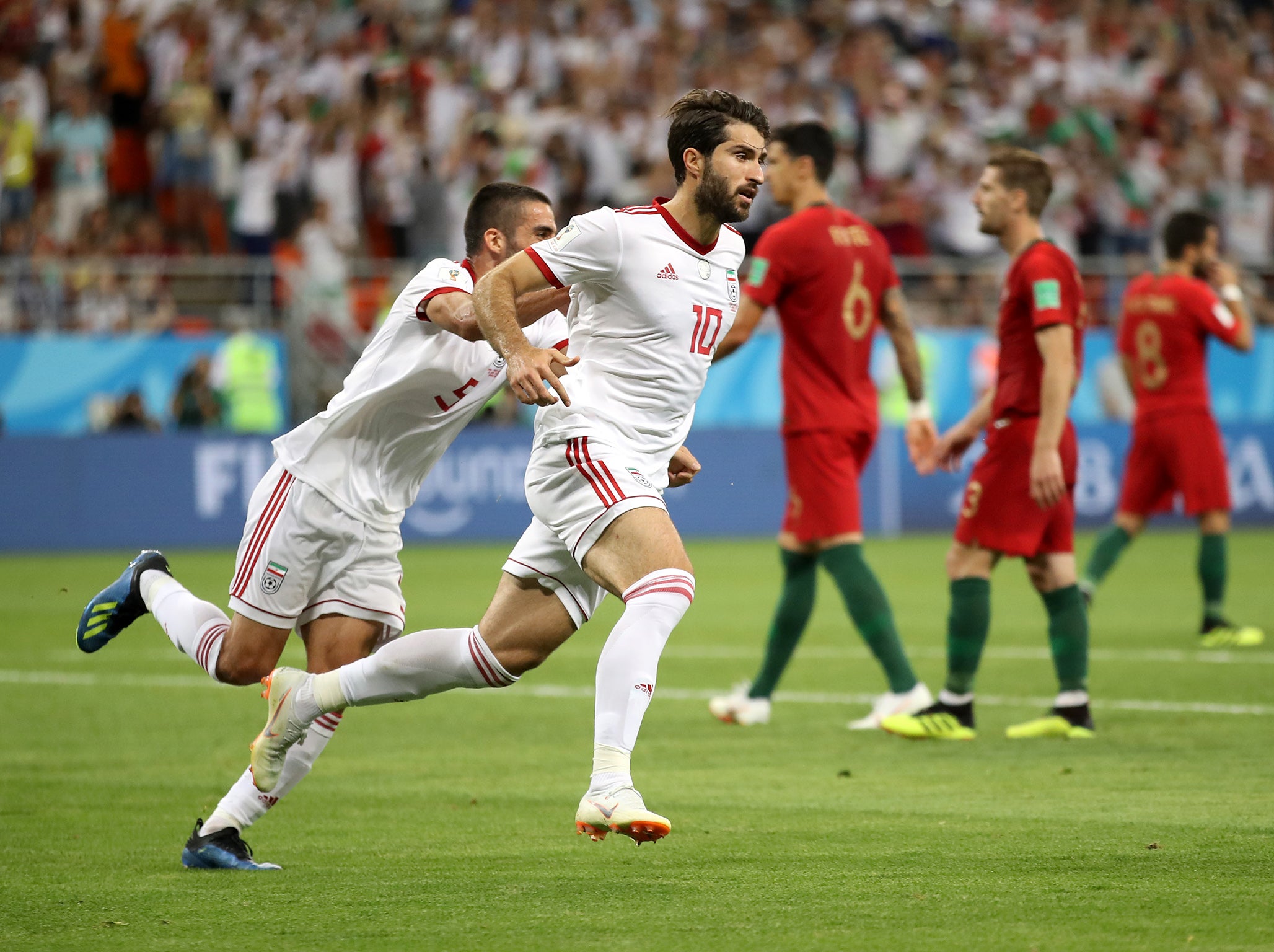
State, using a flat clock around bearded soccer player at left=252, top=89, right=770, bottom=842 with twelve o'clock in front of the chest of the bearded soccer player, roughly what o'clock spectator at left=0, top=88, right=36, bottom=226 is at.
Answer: The spectator is roughly at 7 o'clock from the bearded soccer player.

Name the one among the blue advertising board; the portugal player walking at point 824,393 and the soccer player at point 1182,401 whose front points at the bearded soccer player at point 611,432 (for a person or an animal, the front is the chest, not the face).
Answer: the blue advertising board

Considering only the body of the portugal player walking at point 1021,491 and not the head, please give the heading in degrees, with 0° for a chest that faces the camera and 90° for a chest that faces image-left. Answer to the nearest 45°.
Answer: approximately 90°

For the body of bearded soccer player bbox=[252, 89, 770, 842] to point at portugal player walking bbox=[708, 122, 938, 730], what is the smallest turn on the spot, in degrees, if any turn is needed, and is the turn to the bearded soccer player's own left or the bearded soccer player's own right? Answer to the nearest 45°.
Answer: approximately 135° to the bearded soccer player's own left

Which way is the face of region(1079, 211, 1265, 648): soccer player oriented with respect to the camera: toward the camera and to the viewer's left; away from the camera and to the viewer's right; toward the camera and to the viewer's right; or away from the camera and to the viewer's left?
away from the camera and to the viewer's right

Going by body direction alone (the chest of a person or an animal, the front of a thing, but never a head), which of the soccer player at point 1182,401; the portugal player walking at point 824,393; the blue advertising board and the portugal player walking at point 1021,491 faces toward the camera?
the blue advertising board

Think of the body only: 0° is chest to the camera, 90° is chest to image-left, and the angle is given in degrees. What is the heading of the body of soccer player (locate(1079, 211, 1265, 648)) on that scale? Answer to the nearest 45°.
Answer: approximately 225°

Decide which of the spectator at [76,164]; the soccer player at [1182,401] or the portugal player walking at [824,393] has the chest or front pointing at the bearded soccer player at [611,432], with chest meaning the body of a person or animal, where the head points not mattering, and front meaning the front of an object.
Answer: the spectator

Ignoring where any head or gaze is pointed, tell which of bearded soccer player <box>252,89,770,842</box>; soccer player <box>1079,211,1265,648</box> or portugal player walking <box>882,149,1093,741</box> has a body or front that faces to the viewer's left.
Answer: the portugal player walking

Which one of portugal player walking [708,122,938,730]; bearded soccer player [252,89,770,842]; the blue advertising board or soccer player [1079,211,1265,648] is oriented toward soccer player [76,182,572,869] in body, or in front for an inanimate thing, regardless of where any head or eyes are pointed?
the blue advertising board

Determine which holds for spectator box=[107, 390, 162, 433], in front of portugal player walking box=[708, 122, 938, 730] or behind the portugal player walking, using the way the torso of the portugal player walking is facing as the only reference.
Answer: in front

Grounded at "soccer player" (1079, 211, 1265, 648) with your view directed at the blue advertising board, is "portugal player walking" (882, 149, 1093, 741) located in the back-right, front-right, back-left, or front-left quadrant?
back-left

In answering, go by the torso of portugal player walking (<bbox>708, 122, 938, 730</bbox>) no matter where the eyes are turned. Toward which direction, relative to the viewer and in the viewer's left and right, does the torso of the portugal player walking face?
facing away from the viewer and to the left of the viewer
